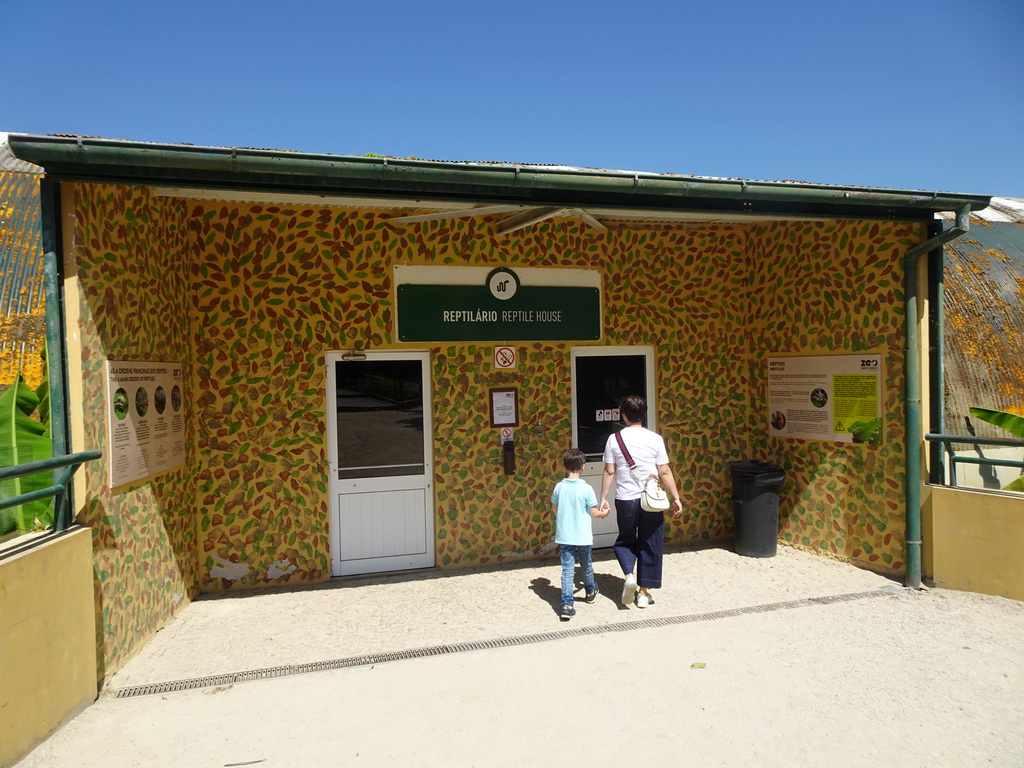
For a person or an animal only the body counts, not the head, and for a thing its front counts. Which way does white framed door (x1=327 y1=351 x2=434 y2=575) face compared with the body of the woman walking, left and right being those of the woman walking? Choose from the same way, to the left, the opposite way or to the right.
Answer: the opposite way

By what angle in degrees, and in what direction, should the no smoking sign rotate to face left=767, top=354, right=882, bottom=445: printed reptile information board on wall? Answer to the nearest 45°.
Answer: approximately 90° to its left

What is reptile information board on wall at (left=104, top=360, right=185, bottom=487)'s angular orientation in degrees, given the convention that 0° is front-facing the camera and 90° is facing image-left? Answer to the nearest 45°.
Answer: approximately 315°

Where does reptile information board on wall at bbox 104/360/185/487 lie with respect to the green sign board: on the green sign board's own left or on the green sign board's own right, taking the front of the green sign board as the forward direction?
on the green sign board's own right

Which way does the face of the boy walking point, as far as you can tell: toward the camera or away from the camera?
away from the camera

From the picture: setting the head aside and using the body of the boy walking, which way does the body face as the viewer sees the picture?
away from the camera

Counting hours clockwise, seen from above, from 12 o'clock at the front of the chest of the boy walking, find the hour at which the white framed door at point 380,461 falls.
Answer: The white framed door is roughly at 10 o'clock from the boy walking.

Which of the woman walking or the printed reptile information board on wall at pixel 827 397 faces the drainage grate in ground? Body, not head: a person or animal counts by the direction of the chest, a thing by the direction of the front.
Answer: the printed reptile information board on wall
